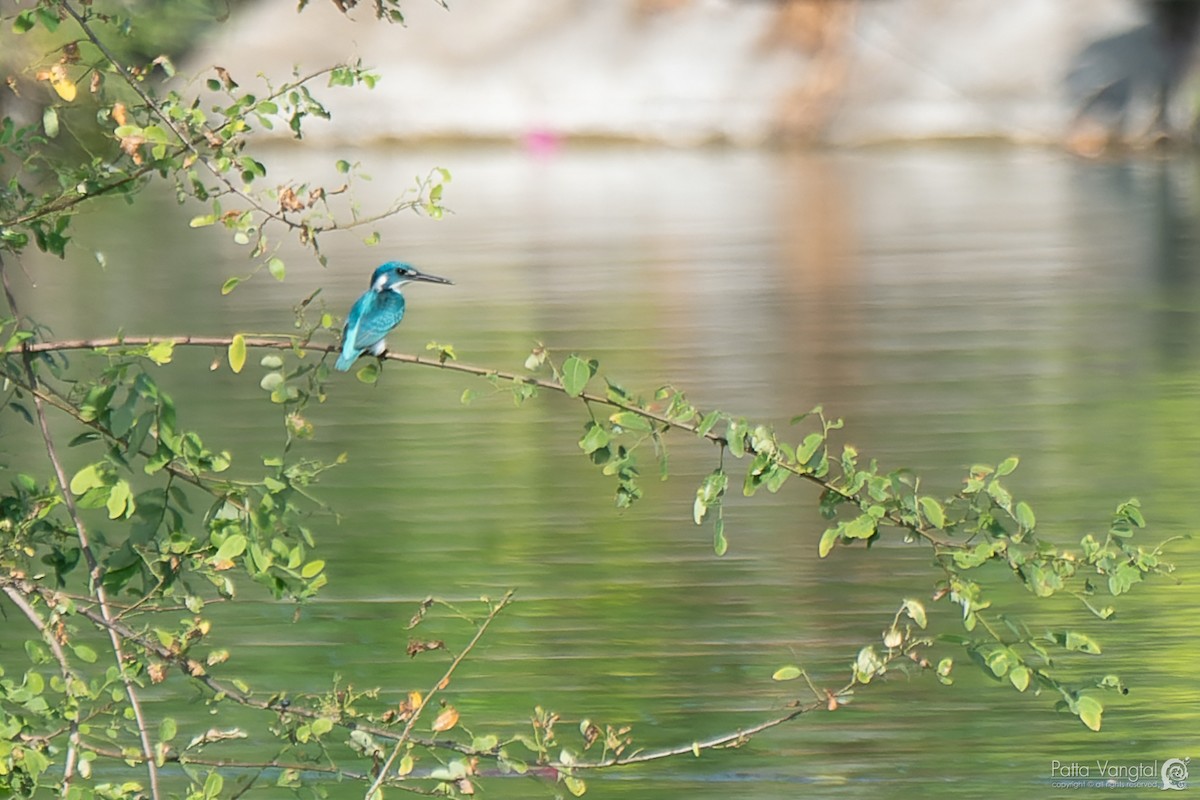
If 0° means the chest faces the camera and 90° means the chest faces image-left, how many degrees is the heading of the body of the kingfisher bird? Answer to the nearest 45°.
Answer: approximately 225°
